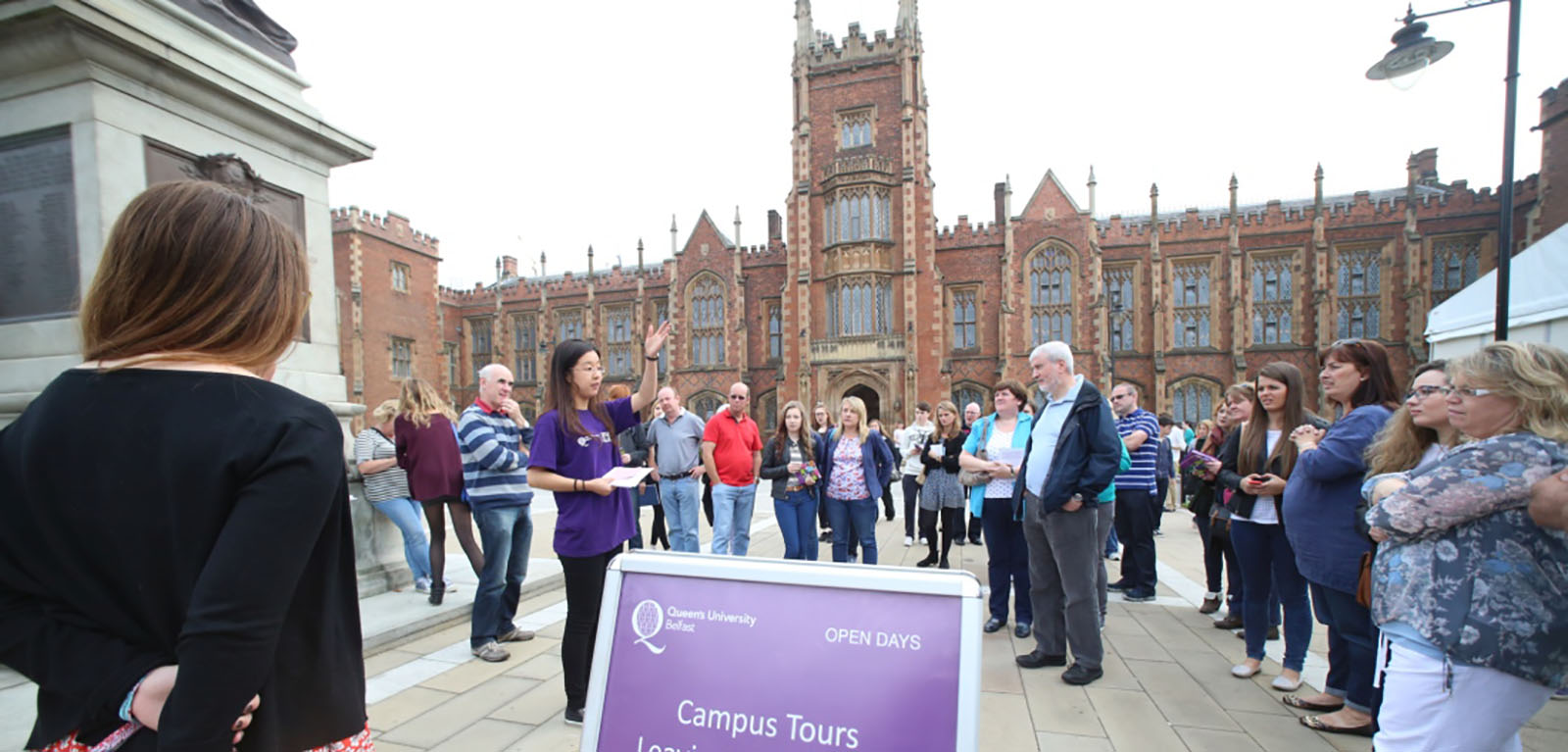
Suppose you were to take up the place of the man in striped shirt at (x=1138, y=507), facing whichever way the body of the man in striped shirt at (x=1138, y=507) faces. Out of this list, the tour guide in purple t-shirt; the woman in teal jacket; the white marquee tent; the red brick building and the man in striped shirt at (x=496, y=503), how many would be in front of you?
3

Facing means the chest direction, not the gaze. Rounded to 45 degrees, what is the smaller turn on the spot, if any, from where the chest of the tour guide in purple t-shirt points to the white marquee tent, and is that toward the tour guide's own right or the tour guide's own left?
approximately 45° to the tour guide's own left

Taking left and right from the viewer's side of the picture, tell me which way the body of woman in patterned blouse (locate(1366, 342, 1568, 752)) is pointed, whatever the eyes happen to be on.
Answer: facing to the left of the viewer

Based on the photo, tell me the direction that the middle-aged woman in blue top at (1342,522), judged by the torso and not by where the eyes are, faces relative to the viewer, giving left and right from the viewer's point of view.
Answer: facing to the left of the viewer

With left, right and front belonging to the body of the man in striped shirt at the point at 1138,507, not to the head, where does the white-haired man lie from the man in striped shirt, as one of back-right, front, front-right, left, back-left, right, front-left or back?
front-left

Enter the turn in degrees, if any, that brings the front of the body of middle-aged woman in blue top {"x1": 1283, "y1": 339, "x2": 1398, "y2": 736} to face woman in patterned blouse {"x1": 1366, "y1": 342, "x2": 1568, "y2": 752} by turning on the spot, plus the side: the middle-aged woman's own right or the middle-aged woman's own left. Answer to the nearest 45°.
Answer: approximately 90° to the middle-aged woman's own left

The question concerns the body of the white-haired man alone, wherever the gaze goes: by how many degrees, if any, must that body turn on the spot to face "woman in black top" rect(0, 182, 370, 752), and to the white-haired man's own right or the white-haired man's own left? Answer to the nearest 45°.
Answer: approximately 45° to the white-haired man's own left

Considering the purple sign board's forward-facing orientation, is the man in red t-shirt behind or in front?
behind

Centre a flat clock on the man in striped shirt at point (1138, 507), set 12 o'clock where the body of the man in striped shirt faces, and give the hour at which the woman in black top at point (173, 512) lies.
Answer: The woman in black top is roughly at 11 o'clock from the man in striped shirt.

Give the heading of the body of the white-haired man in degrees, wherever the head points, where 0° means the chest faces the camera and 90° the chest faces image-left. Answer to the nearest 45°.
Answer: approximately 45°

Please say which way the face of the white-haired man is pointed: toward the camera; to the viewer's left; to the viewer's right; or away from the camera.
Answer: to the viewer's left

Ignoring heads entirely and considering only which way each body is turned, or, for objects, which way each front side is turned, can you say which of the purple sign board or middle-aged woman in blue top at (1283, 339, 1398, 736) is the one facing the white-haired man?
the middle-aged woman in blue top
